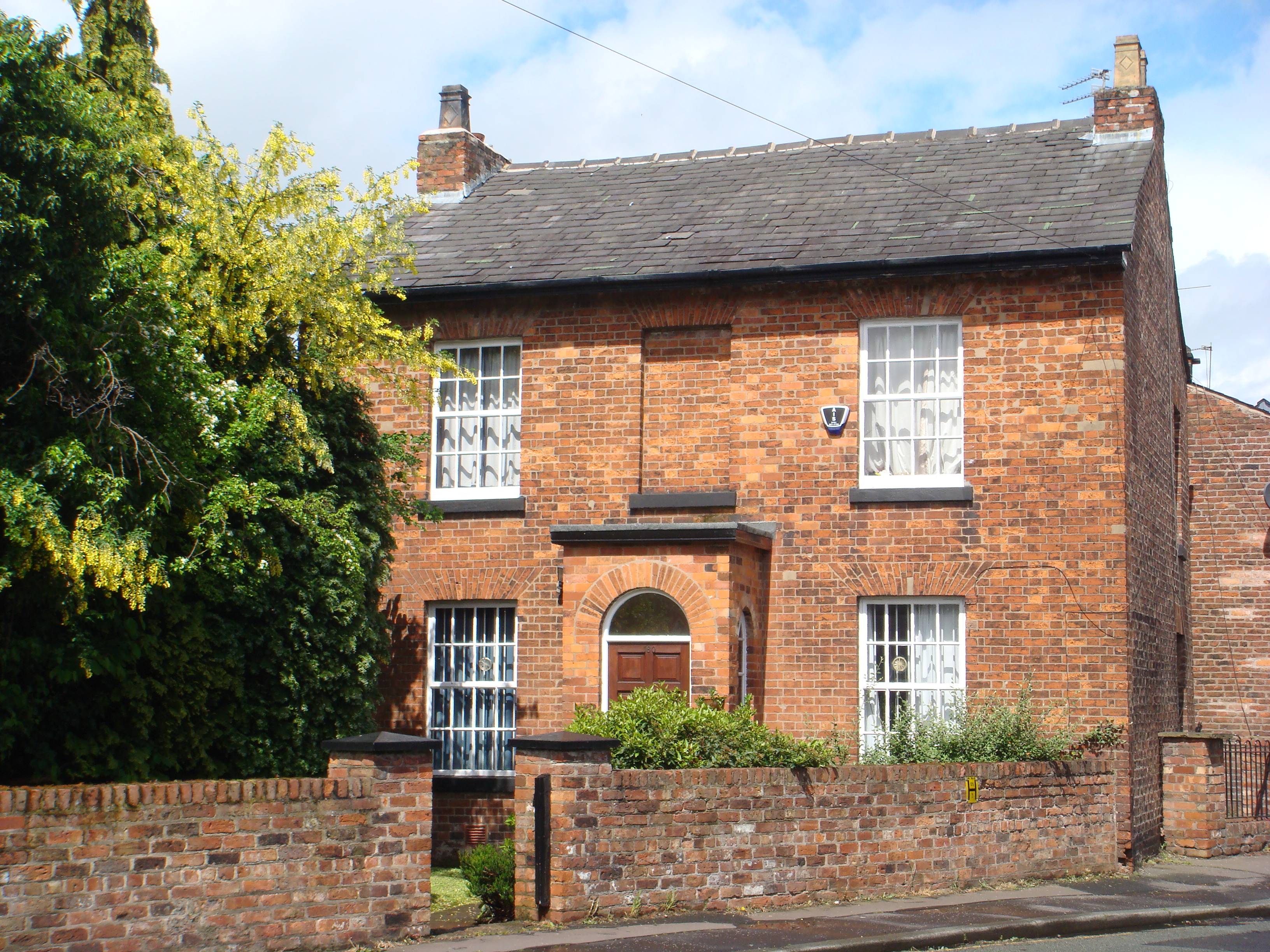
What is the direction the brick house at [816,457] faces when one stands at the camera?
facing the viewer

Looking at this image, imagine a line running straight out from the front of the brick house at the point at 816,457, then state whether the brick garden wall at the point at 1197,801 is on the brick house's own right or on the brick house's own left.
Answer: on the brick house's own left

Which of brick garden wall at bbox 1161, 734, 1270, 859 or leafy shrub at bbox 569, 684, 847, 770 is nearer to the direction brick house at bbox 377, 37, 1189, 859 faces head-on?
the leafy shrub

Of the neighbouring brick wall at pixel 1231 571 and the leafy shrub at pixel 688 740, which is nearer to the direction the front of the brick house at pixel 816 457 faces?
the leafy shrub

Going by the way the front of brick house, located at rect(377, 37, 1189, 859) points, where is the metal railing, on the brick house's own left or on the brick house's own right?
on the brick house's own left

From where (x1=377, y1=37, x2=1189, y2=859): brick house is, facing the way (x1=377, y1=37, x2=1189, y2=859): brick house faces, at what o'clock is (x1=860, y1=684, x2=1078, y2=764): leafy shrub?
The leafy shrub is roughly at 11 o'clock from the brick house.

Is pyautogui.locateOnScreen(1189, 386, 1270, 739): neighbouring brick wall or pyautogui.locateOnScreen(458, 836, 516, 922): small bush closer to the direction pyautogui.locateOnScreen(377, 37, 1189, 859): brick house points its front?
the small bush

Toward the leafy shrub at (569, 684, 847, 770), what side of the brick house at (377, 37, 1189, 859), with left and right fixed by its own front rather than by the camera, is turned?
front

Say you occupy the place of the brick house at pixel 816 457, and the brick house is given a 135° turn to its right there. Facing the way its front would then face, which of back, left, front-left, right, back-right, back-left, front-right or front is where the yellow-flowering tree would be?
left
